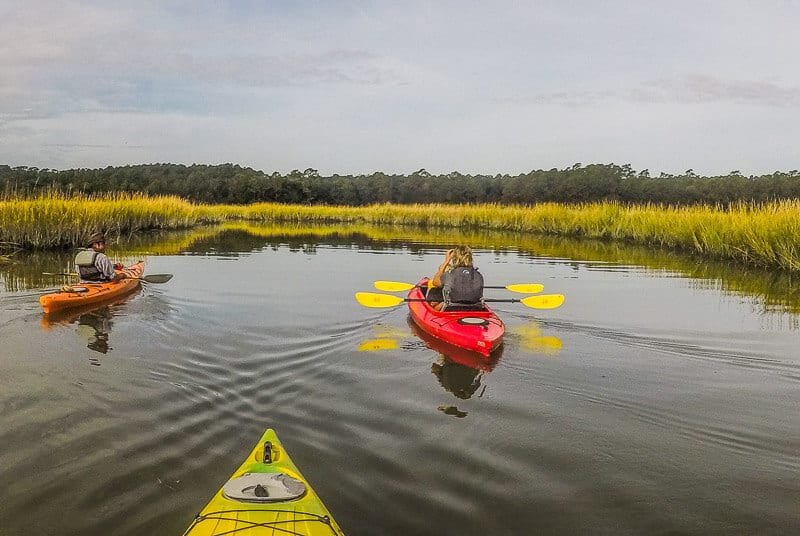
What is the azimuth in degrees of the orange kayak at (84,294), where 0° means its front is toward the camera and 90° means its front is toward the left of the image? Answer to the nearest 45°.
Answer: approximately 225°

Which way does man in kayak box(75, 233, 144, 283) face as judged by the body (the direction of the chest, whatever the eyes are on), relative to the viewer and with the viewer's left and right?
facing away from the viewer and to the right of the viewer

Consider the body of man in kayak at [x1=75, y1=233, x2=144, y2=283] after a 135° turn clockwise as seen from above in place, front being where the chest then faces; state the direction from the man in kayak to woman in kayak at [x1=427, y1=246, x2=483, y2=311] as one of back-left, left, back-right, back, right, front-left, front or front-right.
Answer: front-left

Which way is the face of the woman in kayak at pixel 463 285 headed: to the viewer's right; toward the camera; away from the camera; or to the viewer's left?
away from the camera

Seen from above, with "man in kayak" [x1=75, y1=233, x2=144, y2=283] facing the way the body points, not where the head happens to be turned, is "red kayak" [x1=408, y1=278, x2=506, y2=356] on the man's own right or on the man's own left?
on the man's own right
